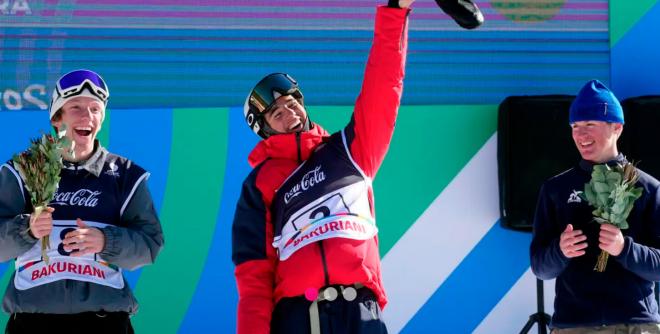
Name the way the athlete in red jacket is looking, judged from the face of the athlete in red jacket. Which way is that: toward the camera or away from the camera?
toward the camera

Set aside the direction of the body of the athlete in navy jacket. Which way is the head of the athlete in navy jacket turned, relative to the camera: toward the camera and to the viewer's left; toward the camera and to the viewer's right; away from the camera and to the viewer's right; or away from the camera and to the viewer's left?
toward the camera and to the viewer's left

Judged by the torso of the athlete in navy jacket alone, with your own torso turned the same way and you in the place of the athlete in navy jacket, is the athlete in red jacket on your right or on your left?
on your right

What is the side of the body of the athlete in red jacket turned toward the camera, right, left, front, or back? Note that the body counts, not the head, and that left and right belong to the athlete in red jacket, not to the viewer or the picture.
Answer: front

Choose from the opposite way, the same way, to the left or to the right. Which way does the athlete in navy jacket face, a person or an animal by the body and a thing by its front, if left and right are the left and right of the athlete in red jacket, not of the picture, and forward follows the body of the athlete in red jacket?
the same way

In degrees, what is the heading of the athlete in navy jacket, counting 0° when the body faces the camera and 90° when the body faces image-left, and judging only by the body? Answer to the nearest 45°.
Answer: approximately 0°

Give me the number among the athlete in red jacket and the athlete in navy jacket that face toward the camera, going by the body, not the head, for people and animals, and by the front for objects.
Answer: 2

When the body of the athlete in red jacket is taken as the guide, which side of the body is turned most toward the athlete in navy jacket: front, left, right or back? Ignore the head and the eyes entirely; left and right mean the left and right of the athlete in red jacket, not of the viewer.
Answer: left
